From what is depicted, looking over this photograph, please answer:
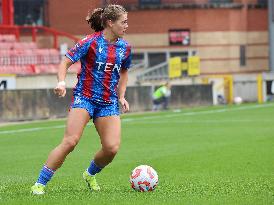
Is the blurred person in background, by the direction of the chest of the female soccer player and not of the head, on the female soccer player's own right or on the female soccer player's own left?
on the female soccer player's own left

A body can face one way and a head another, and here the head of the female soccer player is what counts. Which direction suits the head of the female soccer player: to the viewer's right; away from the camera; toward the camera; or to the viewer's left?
to the viewer's right
